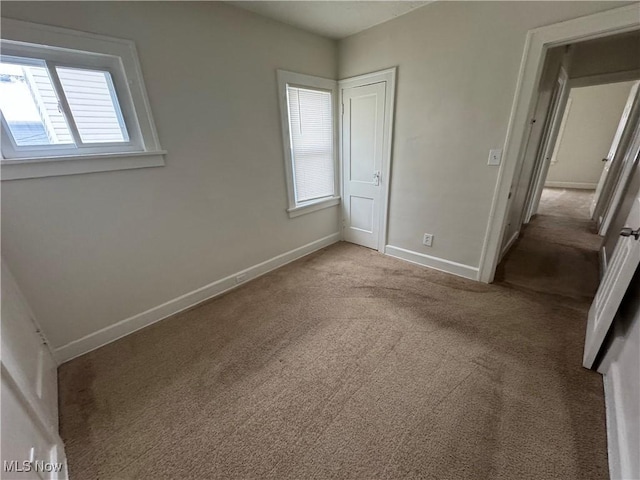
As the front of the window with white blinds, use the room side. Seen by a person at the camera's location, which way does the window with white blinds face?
facing the viewer and to the right of the viewer

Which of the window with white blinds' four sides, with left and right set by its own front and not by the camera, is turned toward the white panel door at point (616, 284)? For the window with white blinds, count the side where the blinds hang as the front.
front

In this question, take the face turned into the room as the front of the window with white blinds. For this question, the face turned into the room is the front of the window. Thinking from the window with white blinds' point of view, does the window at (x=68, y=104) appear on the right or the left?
on its right
